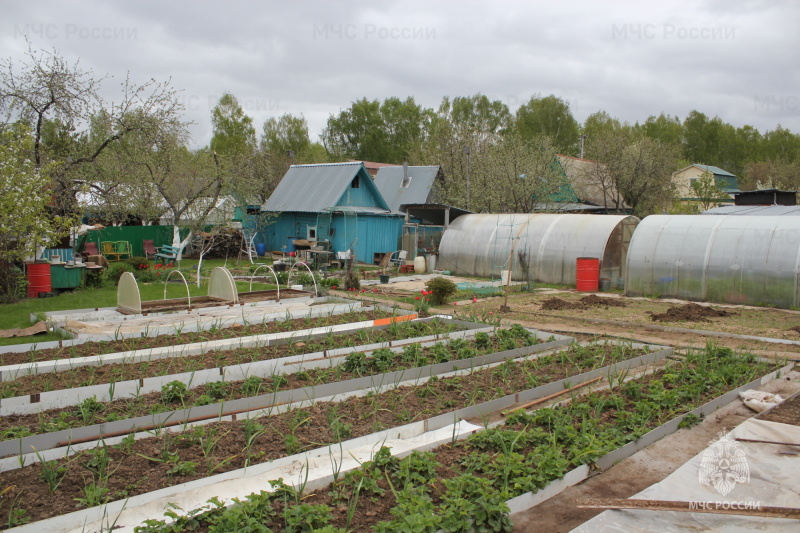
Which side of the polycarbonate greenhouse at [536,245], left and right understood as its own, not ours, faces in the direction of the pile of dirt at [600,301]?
right

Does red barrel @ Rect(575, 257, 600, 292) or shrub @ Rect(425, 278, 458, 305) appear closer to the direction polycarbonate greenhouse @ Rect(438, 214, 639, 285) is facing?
the red barrel

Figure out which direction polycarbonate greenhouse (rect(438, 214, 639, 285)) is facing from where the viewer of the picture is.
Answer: facing to the right of the viewer

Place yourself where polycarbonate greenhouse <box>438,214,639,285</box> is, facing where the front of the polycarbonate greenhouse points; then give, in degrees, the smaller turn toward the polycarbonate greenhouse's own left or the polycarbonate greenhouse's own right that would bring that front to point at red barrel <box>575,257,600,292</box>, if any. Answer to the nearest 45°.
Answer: approximately 45° to the polycarbonate greenhouse's own right

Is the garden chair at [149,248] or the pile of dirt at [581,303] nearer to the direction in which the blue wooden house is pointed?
the pile of dirt

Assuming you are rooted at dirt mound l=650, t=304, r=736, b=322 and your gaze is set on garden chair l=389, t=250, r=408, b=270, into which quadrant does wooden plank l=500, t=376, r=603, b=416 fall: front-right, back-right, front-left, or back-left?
back-left

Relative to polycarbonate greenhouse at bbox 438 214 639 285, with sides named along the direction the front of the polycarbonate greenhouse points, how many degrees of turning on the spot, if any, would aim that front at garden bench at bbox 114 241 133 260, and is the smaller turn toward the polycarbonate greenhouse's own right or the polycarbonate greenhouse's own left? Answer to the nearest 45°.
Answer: approximately 180°

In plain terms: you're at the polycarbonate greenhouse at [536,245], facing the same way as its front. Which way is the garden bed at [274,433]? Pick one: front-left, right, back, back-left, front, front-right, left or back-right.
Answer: right

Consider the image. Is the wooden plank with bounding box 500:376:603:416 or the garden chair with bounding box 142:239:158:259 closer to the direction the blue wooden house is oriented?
the wooden plank

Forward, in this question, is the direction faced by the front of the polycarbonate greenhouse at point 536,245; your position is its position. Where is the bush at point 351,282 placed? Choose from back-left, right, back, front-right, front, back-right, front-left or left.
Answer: back-right

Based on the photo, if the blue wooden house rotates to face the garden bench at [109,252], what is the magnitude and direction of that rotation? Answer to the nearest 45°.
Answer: approximately 135° to its right

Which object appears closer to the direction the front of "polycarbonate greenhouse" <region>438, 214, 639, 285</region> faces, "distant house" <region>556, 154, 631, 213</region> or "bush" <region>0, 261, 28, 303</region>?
the distant house

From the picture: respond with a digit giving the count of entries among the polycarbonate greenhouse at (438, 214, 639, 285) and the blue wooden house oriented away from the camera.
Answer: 0

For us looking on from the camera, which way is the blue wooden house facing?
facing the viewer and to the right of the viewer

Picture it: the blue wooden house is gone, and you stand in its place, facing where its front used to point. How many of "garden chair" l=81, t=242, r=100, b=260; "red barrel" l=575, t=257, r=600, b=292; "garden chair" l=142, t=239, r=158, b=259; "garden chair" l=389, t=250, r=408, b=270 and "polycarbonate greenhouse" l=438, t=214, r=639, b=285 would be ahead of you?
3
